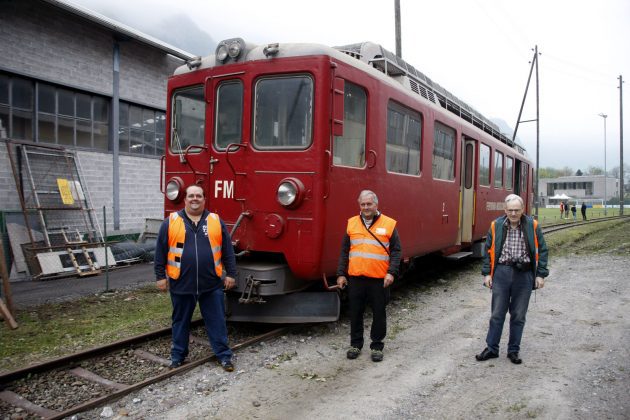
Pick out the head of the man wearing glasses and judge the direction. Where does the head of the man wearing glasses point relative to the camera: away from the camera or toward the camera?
toward the camera

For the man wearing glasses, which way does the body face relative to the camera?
toward the camera

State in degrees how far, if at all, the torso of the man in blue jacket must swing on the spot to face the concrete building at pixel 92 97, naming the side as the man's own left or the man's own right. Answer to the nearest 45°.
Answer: approximately 180°

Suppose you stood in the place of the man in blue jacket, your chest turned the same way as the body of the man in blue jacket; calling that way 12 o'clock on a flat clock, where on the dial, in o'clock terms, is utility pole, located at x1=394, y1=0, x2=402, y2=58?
The utility pole is roughly at 7 o'clock from the man in blue jacket.

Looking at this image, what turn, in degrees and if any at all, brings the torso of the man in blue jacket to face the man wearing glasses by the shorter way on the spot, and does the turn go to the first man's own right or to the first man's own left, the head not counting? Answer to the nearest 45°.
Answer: approximately 90° to the first man's own left

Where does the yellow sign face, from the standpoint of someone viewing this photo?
facing the viewer

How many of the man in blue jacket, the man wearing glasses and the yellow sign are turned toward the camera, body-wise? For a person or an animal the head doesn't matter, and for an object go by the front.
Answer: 3

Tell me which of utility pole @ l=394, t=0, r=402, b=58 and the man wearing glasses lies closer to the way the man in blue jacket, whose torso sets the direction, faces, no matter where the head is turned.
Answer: the man wearing glasses

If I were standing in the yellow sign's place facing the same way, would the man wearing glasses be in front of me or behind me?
in front

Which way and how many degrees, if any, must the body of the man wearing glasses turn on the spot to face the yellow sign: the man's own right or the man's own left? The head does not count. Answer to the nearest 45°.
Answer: approximately 90° to the man's own right

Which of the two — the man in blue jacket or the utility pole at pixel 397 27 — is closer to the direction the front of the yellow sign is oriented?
the man in blue jacket

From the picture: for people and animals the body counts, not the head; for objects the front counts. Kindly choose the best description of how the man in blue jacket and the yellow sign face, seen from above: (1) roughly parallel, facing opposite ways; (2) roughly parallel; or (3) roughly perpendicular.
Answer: roughly parallel
